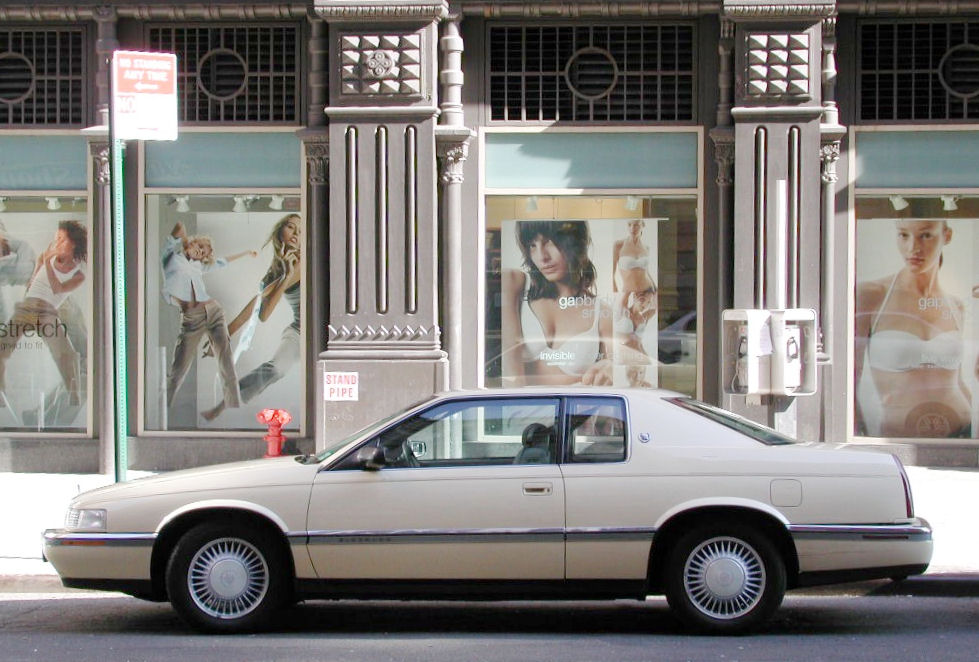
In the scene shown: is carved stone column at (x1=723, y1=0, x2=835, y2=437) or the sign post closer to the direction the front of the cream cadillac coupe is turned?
the sign post

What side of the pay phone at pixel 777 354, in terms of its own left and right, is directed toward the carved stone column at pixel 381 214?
right

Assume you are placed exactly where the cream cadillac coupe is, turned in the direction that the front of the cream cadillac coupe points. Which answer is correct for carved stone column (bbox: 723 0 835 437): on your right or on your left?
on your right

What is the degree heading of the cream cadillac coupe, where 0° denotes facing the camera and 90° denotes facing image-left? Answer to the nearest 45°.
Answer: approximately 90°

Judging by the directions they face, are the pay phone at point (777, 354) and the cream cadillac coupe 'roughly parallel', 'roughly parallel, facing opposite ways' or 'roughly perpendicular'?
roughly perpendicular

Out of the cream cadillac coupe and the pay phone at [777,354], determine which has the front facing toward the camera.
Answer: the pay phone

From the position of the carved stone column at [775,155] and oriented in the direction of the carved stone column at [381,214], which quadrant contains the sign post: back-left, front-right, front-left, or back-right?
front-left

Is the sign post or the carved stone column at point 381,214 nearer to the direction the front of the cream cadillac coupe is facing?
the sign post

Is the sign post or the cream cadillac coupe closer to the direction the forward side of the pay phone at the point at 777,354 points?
the cream cadillac coupe

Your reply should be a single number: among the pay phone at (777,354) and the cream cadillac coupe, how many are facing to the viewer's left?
1

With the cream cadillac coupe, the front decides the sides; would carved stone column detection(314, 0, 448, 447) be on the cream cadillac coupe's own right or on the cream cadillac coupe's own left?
on the cream cadillac coupe's own right

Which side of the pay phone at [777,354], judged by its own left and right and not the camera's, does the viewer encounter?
front

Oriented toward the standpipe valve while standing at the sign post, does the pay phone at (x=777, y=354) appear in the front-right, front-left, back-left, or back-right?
front-right
